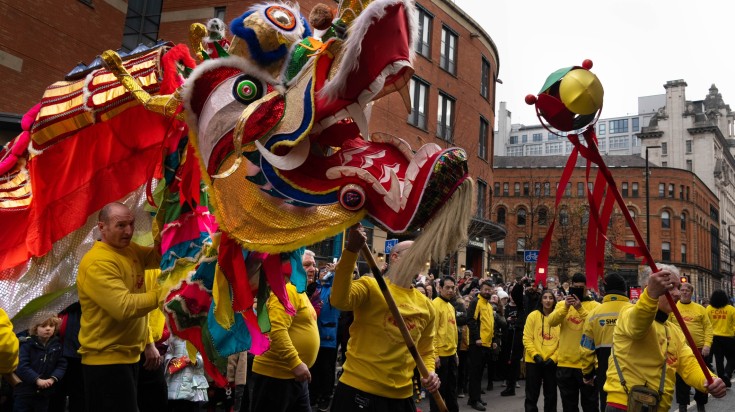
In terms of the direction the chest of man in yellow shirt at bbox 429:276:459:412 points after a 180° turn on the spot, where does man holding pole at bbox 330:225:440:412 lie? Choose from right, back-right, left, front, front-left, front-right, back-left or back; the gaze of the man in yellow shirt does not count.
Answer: back-left

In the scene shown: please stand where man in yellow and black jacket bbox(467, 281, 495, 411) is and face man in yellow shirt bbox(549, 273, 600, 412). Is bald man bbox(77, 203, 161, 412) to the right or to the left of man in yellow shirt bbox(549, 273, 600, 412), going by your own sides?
right

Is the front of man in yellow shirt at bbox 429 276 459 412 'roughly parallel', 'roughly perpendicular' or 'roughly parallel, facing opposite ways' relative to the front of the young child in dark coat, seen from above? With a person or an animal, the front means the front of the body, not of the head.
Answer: roughly parallel

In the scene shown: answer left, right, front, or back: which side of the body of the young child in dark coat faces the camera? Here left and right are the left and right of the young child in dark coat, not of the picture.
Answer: front

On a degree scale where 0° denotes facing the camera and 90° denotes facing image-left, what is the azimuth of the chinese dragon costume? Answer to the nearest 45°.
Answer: approximately 270°

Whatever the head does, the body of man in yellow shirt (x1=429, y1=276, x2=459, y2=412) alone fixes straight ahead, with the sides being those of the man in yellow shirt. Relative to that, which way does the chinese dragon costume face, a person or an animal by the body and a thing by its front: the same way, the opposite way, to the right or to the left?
to the left

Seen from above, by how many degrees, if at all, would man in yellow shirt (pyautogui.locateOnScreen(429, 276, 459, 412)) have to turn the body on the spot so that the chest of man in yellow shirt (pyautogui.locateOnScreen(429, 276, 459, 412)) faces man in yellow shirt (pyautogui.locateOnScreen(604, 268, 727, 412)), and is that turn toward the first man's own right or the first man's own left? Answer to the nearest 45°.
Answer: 0° — they already face them

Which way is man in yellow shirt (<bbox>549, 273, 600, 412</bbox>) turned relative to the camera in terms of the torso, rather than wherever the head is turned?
toward the camera

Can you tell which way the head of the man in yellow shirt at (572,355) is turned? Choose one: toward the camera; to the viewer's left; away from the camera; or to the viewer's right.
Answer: toward the camera

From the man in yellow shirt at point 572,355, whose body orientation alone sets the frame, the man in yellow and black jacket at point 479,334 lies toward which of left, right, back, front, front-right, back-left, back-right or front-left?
back-right

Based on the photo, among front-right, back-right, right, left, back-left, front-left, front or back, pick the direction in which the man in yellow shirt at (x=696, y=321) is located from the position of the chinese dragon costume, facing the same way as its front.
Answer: front-left

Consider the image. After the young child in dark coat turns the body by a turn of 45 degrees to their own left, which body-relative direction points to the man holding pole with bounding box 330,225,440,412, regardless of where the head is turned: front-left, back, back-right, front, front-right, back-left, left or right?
front

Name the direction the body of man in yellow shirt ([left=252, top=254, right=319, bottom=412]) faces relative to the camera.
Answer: to the viewer's right

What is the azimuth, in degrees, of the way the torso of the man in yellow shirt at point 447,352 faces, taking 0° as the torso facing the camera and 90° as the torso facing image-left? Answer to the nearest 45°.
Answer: approximately 315°

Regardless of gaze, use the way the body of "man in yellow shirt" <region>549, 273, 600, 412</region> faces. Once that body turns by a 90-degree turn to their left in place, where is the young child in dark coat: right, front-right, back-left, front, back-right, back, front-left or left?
back-right

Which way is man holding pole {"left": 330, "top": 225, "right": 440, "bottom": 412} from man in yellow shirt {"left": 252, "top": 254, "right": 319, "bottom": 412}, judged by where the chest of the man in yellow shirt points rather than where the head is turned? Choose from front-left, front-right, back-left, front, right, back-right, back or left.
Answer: front-right
